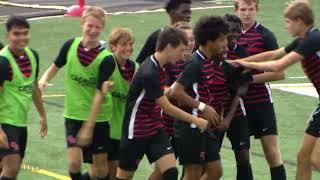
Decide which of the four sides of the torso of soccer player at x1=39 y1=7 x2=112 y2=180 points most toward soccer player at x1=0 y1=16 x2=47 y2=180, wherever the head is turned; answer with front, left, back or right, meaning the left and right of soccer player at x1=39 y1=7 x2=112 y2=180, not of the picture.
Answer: right

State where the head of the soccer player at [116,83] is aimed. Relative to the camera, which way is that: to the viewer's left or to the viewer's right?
to the viewer's right

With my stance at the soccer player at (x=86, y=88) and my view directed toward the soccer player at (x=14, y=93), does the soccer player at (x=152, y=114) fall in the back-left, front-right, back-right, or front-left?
back-left

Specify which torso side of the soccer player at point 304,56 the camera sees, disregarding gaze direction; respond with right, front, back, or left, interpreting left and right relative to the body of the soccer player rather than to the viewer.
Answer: left

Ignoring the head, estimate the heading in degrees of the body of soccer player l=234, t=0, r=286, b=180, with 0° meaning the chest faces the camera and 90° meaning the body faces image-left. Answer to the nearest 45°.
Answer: approximately 45°

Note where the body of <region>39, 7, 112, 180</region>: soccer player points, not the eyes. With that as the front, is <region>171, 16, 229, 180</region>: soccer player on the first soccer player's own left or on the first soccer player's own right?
on the first soccer player's own left
